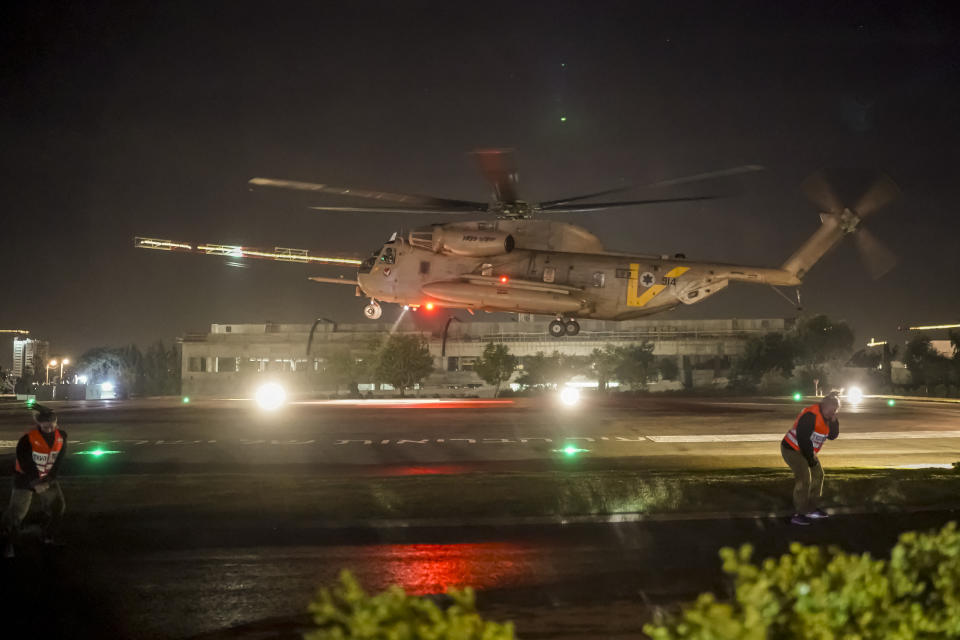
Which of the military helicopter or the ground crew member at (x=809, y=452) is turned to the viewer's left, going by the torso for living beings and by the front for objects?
the military helicopter

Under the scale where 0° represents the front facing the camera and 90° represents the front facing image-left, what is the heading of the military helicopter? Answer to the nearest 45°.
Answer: approximately 90°

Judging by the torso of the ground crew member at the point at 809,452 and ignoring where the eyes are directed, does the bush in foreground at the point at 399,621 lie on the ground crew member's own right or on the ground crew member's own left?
on the ground crew member's own right

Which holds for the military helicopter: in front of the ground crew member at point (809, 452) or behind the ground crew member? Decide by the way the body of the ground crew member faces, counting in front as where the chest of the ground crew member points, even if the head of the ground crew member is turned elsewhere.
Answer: behind

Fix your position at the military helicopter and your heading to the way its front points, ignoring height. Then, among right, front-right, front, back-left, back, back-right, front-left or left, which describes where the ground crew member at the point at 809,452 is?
left

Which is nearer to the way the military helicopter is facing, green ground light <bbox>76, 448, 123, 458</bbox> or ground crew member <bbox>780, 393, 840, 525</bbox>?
the green ground light

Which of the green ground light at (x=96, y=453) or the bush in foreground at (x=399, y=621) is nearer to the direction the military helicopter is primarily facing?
the green ground light

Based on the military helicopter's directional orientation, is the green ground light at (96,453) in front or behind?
in front

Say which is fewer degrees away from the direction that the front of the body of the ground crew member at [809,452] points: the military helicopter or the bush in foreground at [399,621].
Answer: the bush in foreground

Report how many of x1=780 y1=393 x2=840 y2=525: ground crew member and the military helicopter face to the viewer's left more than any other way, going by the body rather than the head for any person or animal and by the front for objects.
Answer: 1

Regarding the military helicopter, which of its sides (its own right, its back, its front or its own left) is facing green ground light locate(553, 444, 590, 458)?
left

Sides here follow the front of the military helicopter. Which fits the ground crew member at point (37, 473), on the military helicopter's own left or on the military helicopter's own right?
on the military helicopter's own left

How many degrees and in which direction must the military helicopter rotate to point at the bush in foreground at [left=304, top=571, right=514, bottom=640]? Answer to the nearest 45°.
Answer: approximately 90° to its left
